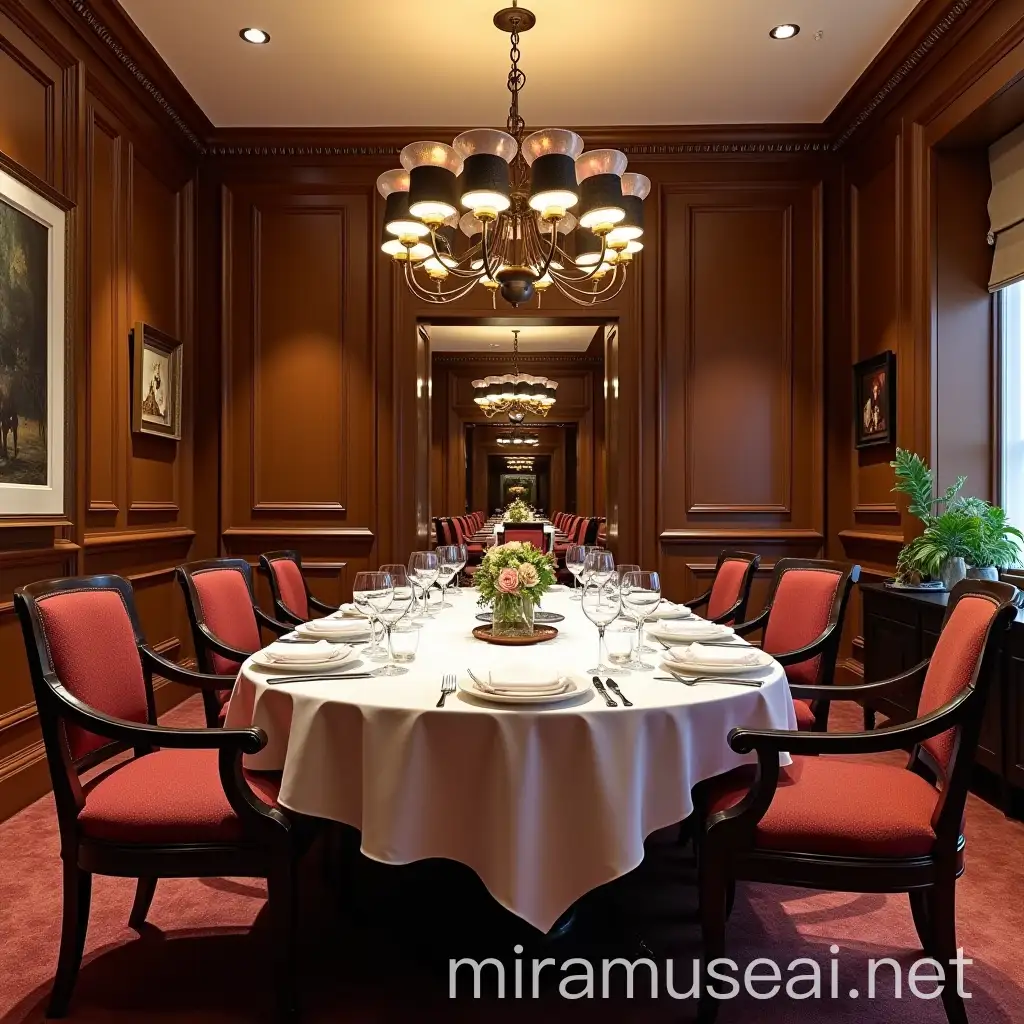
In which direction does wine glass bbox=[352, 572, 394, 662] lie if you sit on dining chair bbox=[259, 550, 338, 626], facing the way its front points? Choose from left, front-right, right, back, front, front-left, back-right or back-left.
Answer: front-right

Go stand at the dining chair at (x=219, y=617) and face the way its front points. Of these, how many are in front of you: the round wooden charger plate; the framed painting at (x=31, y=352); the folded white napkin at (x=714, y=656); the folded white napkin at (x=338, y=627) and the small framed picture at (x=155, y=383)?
3

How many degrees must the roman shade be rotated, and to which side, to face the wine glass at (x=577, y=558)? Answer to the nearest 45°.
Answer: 0° — it already faces it

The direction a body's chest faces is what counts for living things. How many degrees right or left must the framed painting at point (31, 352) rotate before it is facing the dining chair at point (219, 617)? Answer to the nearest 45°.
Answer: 0° — it already faces it

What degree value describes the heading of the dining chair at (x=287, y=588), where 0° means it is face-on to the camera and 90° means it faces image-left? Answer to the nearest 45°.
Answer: approximately 315°

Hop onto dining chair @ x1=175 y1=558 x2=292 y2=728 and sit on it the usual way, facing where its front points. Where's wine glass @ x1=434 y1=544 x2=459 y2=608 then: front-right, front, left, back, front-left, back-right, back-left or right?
front-left

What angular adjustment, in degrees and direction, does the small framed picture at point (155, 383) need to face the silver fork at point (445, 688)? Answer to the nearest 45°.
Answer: approximately 45° to its right

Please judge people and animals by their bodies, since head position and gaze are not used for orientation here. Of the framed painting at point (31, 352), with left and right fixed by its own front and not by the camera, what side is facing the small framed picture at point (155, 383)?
left

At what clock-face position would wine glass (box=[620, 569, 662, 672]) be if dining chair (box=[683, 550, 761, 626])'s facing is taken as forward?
The wine glass is roughly at 11 o'clock from the dining chair.

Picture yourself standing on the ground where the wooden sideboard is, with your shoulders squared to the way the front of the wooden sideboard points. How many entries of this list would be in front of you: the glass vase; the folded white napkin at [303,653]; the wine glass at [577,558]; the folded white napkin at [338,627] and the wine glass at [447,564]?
5

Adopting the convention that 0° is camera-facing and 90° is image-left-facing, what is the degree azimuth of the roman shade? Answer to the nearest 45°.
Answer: approximately 45°

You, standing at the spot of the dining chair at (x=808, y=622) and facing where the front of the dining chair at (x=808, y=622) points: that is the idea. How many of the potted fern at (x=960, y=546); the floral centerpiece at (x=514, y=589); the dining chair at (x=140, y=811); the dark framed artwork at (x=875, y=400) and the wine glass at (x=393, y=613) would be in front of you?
3

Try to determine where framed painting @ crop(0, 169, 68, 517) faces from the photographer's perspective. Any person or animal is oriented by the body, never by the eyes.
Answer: facing the viewer and to the right of the viewer

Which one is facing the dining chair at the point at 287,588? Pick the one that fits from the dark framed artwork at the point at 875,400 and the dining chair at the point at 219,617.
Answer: the dark framed artwork

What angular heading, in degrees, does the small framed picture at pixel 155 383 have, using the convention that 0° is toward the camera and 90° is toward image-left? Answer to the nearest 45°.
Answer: approximately 315°
